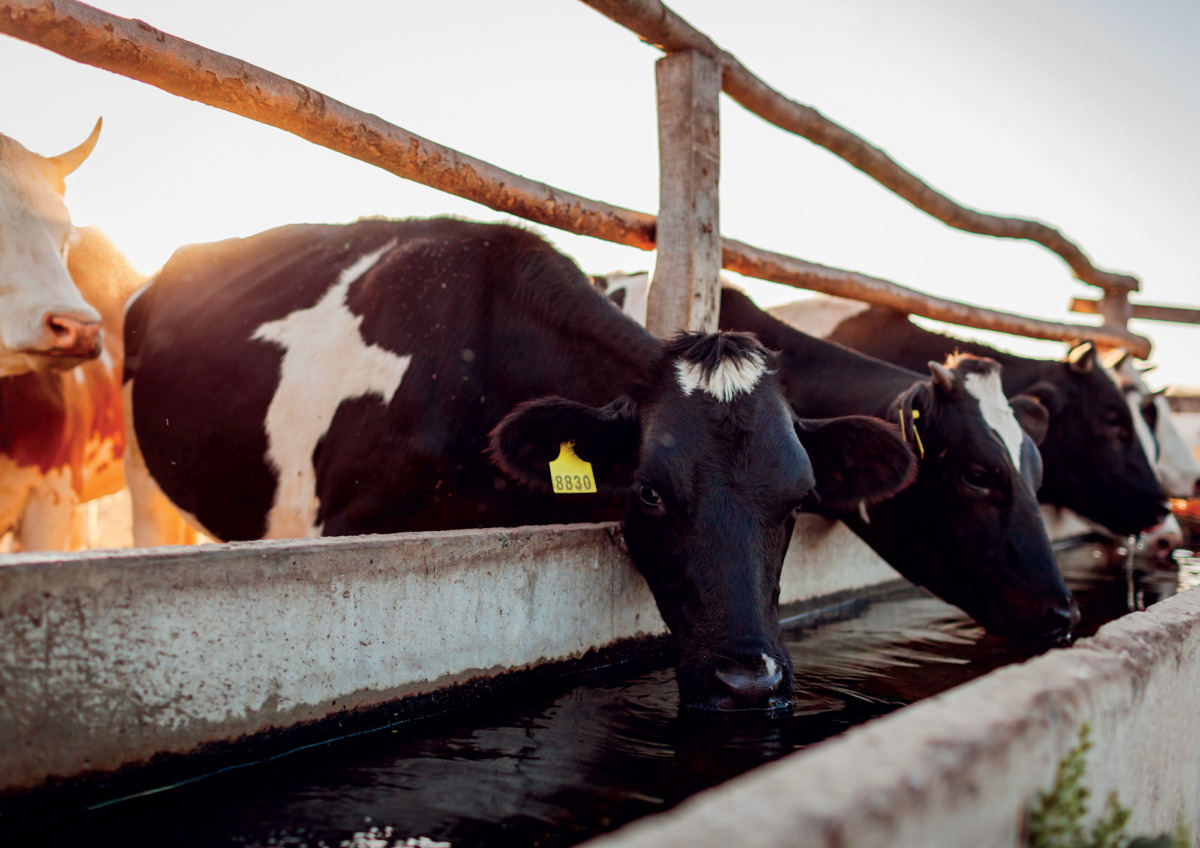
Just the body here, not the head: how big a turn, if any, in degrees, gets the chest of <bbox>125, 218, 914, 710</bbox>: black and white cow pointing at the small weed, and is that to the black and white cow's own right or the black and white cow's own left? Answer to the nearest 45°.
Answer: approximately 45° to the black and white cow's own right

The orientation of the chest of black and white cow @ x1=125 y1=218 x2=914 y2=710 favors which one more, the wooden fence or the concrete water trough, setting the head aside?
the concrete water trough

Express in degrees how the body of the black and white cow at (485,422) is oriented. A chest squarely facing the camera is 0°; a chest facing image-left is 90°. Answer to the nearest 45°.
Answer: approximately 315°

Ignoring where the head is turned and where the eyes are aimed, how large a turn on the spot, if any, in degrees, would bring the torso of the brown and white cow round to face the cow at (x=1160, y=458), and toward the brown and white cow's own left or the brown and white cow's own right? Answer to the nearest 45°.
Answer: approximately 45° to the brown and white cow's own left

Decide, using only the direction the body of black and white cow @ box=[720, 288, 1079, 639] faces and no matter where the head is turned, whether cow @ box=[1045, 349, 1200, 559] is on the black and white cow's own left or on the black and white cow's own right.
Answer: on the black and white cow's own left
